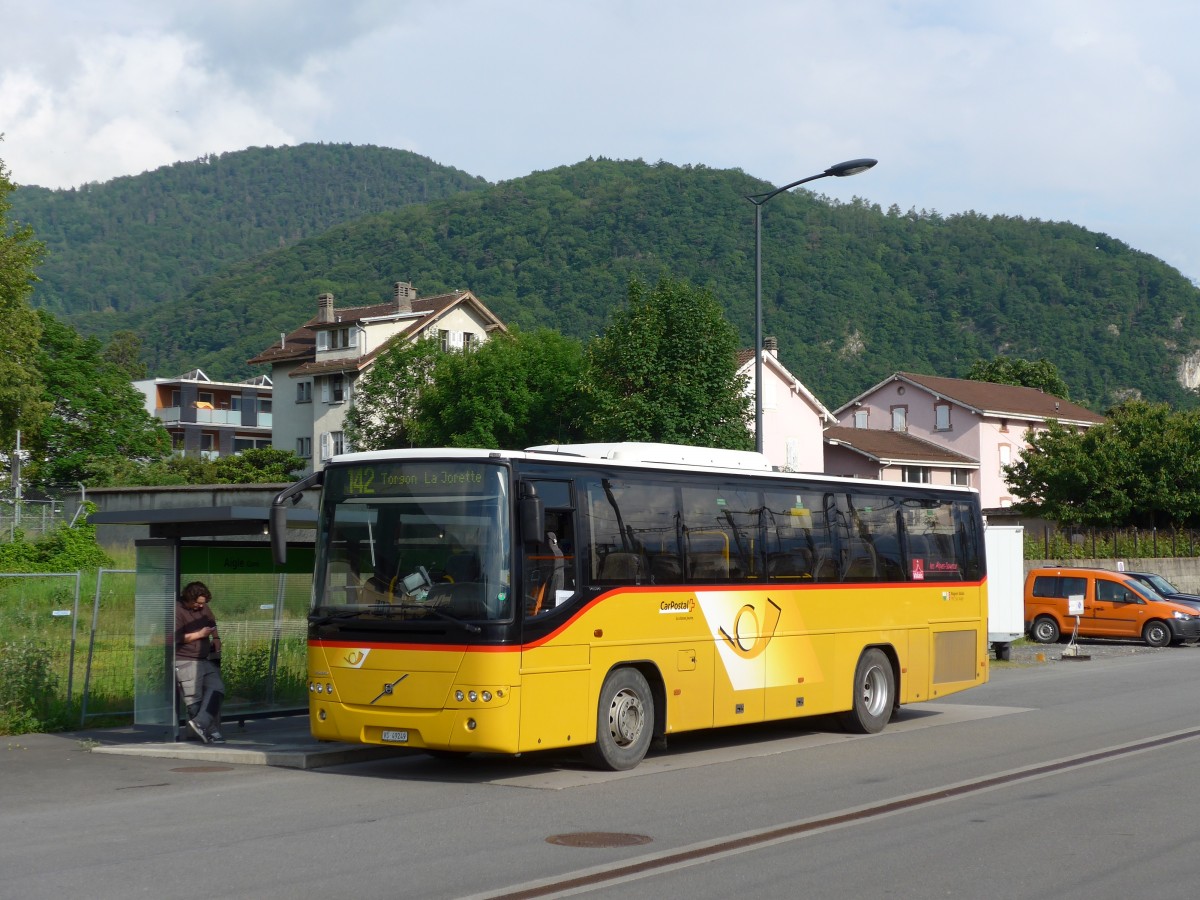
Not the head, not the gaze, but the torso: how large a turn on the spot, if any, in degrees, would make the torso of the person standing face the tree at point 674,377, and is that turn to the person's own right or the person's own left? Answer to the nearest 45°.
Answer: approximately 90° to the person's own left

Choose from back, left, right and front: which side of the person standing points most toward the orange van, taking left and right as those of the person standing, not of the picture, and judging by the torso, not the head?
left

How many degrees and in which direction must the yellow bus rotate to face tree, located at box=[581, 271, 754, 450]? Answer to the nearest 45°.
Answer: approximately 135° to its right

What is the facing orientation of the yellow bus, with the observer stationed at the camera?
facing the viewer and to the left of the viewer

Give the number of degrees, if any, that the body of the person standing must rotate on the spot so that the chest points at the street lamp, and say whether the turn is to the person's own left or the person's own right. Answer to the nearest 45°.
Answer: approximately 90° to the person's own left

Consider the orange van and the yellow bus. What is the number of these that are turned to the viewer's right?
1

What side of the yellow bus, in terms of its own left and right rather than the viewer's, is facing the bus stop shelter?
right

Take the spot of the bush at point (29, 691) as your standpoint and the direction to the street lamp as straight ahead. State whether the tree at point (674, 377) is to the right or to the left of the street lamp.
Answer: left

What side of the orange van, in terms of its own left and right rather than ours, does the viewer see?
right

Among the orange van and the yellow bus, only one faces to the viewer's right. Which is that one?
the orange van

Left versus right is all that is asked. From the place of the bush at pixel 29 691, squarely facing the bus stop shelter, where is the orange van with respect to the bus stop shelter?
left

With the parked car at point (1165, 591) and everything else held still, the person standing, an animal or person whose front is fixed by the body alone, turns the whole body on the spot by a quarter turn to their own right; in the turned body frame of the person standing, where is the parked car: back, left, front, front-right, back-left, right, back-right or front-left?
back

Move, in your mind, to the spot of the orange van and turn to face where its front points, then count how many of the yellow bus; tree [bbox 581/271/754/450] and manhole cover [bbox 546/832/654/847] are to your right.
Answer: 2

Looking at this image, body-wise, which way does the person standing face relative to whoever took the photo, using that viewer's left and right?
facing the viewer and to the right of the viewer

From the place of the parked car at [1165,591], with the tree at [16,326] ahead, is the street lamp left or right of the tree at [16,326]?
left

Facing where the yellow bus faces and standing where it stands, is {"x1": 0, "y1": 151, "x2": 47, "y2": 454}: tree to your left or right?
on your right
